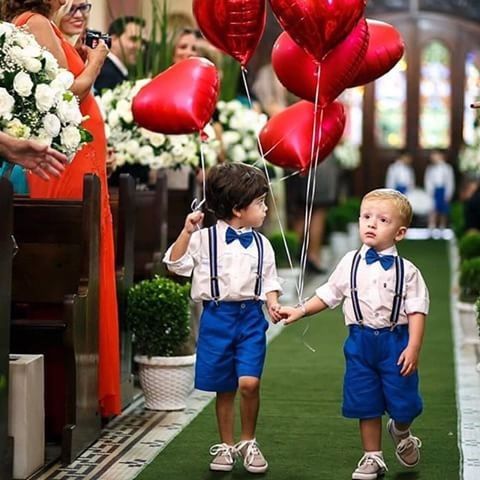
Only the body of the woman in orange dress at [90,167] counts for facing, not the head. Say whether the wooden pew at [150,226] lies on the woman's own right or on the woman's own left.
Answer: on the woman's own left

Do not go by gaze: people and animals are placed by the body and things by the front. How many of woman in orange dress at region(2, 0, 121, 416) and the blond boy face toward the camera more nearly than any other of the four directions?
1

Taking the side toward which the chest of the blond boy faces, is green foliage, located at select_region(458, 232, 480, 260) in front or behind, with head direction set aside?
behind

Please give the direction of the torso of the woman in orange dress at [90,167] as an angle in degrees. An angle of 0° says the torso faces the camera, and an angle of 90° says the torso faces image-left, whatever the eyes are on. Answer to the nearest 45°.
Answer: approximately 270°

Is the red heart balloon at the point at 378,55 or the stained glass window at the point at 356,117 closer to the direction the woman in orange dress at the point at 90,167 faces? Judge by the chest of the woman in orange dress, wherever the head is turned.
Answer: the red heart balloon
